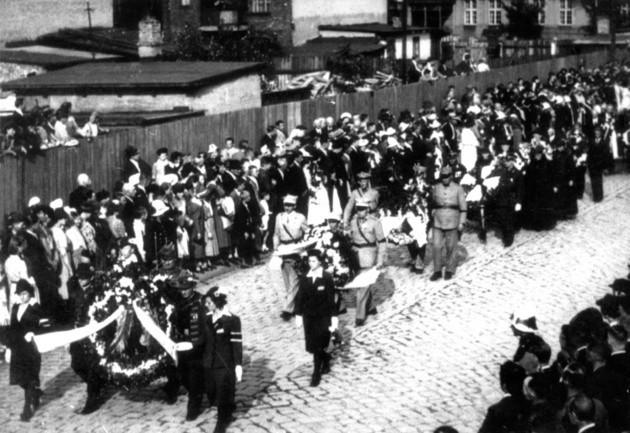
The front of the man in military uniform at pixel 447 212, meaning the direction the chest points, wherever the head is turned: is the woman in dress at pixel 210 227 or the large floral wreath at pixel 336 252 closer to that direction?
the large floral wreath

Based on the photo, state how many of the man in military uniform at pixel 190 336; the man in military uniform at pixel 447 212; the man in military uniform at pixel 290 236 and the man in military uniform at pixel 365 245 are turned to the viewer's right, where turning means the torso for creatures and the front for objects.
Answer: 0

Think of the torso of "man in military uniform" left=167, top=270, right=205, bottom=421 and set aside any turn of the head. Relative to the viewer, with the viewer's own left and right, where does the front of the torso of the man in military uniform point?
facing the viewer and to the left of the viewer

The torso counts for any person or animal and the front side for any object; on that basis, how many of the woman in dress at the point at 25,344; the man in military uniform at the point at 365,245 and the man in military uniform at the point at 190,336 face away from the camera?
0

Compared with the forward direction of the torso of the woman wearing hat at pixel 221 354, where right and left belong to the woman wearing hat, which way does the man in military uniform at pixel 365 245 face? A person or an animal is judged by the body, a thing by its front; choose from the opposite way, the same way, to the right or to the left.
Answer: the same way

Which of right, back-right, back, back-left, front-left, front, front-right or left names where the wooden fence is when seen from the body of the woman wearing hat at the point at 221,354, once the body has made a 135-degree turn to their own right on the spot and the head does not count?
front

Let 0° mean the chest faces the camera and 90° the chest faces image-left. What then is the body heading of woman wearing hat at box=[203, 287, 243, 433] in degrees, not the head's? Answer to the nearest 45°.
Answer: approximately 45°

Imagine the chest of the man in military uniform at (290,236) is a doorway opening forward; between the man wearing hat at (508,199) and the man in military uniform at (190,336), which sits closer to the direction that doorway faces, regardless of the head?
the man in military uniform

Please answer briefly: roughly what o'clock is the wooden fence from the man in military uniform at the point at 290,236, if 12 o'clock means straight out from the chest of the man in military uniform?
The wooden fence is roughly at 4 o'clock from the man in military uniform.

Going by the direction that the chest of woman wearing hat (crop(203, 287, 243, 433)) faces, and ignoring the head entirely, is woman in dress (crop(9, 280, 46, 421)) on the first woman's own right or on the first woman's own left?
on the first woman's own right

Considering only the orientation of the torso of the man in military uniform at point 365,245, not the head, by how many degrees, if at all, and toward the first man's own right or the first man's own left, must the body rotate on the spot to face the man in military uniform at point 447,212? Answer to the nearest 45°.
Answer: approximately 180°

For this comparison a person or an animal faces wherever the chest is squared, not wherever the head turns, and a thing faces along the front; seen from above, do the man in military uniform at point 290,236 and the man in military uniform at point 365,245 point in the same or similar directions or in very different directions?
same or similar directions

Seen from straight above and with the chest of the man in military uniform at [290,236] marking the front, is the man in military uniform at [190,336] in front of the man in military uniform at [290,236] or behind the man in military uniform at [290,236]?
in front

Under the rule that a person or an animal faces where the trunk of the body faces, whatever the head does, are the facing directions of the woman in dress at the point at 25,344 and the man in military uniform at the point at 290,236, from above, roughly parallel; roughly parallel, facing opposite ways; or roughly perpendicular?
roughly parallel

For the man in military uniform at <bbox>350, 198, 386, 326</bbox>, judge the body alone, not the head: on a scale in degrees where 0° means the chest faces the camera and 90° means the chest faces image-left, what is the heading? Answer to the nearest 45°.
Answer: approximately 45°
